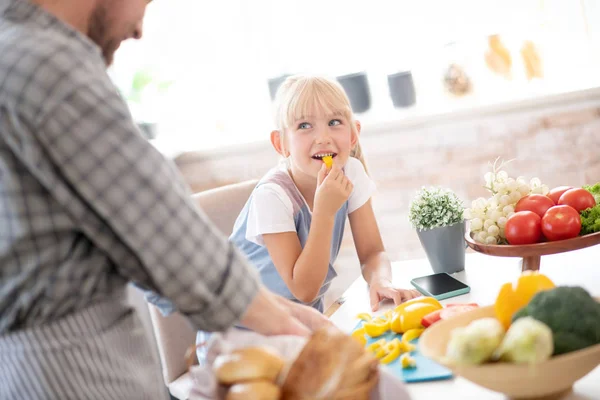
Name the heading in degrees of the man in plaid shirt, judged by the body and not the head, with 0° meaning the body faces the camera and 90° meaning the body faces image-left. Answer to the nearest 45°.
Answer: approximately 270°

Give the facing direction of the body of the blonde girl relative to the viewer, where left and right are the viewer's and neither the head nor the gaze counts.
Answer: facing the viewer and to the right of the viewer

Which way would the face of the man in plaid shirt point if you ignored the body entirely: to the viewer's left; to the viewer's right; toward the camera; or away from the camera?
to the viewer's right

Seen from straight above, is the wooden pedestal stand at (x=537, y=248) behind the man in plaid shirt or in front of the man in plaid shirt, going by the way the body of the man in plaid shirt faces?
in front

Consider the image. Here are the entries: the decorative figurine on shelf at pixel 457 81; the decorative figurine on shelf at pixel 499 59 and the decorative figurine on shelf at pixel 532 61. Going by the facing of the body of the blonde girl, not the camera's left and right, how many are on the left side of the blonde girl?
3

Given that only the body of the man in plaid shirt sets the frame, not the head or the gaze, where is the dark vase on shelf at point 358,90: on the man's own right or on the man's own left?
on the man's own left

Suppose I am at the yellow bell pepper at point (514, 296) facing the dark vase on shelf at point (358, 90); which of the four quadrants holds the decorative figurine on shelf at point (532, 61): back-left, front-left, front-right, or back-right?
front-right

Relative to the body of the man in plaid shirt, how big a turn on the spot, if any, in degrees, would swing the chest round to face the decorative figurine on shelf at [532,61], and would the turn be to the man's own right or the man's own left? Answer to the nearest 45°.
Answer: approximately 45° to the man's own left

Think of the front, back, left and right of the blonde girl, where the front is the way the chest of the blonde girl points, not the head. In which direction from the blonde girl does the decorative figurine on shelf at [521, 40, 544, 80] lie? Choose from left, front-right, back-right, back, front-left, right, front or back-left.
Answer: left

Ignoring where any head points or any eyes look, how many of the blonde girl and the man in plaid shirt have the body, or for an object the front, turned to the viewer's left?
0

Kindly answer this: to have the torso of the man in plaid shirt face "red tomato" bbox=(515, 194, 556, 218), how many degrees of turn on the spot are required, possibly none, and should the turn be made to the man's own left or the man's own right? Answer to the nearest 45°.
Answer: approximately 45° to the man's own left

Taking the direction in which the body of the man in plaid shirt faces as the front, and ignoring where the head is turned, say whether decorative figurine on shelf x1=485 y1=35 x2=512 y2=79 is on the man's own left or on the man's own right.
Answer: on the man's own left

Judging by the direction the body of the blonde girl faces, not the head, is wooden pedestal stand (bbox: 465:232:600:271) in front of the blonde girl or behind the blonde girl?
in front
